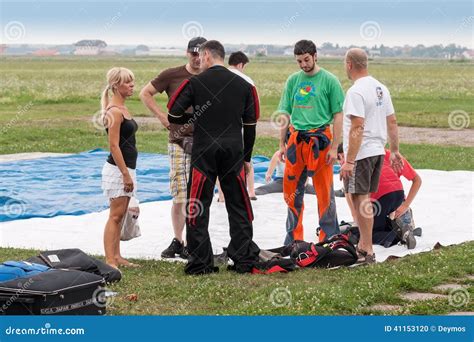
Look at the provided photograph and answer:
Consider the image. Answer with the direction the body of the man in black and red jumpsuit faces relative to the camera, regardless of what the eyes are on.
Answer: away from the camera

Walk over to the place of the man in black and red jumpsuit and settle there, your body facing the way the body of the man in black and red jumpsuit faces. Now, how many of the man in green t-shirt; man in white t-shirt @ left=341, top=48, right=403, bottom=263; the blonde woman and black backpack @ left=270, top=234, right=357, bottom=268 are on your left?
1

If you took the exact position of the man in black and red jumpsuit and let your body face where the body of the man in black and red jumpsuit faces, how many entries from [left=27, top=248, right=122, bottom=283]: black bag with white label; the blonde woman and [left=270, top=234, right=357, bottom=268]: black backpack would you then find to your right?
1

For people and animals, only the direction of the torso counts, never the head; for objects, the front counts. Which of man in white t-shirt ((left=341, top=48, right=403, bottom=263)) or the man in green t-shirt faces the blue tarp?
the man in white t-shirt

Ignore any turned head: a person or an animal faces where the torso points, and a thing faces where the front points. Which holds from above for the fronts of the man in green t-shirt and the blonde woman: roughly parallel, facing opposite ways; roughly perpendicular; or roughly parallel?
roughly perpendicular

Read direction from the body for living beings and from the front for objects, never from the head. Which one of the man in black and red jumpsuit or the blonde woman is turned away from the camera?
the man in black and red jumpsuit

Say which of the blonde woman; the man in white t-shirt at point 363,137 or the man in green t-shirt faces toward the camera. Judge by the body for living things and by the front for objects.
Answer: the man in green t-shirt

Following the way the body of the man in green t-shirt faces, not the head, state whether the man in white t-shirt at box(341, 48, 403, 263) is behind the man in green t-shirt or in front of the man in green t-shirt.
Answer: in front

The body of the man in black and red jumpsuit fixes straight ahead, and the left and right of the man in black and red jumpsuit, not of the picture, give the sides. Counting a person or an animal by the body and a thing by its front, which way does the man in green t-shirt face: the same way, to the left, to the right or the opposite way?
the opposite way

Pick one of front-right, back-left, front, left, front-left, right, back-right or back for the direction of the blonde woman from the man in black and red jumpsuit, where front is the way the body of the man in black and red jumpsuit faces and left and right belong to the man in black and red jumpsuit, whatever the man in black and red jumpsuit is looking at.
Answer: left

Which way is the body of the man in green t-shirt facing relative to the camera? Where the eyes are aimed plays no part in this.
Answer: toward the camera

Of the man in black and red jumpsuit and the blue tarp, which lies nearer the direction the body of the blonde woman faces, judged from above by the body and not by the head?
the man in black and red jumpsuit

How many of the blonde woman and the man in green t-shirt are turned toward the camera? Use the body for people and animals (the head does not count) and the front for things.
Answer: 1

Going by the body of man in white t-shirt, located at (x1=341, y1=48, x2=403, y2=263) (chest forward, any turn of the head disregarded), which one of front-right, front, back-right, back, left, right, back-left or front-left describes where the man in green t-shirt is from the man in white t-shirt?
front
